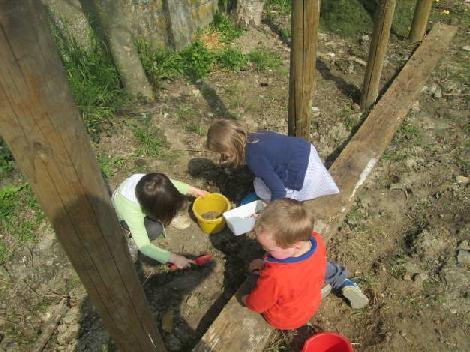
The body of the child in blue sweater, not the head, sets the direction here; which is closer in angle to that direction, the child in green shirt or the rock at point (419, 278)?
the child in green shirt

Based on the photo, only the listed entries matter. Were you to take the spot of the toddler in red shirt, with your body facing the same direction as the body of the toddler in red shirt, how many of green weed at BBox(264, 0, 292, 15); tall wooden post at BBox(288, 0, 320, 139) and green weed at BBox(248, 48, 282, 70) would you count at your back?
0

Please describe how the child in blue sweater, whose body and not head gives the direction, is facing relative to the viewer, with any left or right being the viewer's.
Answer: facing to the left of the viewer

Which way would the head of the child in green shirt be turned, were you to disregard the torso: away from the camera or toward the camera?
toward the camera

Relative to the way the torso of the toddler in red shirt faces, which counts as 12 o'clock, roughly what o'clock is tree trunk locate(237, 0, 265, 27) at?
The tree trunk is roughly at 1 o'clock from the toddler in red shirt.

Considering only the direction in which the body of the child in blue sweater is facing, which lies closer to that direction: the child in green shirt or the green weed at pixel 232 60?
the child in green shirt

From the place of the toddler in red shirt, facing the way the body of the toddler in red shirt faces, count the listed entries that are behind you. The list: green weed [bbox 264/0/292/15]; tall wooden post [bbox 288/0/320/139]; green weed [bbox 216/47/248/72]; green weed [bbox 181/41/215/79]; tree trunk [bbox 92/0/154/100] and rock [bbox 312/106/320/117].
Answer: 0

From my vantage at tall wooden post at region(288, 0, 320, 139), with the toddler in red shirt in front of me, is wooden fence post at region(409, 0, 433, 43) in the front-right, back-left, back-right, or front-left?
back-left

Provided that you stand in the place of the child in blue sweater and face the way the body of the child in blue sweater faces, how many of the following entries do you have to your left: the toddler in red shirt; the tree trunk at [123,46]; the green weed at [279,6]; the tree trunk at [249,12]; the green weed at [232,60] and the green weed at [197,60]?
1

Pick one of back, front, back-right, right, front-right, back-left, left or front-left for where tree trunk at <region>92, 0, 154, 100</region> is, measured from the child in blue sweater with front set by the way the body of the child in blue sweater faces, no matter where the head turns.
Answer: front-right

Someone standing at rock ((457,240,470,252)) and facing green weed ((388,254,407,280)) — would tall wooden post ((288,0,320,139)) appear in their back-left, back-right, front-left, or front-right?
front-right

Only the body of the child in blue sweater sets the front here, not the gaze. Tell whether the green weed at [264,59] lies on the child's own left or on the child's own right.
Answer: on the child's own right

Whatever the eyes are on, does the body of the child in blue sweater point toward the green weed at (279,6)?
no

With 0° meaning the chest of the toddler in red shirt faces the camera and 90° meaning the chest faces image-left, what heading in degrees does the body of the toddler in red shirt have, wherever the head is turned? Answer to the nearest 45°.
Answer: approximately 135°

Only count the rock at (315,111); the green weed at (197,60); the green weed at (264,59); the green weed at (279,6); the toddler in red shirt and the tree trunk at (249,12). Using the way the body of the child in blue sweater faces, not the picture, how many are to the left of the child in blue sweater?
1

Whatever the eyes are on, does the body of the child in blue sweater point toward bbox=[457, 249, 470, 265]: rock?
no

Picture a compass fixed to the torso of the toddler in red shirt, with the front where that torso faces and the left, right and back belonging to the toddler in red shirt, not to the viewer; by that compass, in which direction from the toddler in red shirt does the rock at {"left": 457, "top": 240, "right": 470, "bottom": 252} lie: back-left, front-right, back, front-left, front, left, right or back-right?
right

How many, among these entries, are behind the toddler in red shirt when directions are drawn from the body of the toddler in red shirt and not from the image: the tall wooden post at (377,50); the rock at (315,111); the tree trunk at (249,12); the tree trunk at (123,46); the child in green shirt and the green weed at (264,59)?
0

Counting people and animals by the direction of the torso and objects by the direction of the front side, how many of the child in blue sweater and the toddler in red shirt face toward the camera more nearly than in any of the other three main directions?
0
